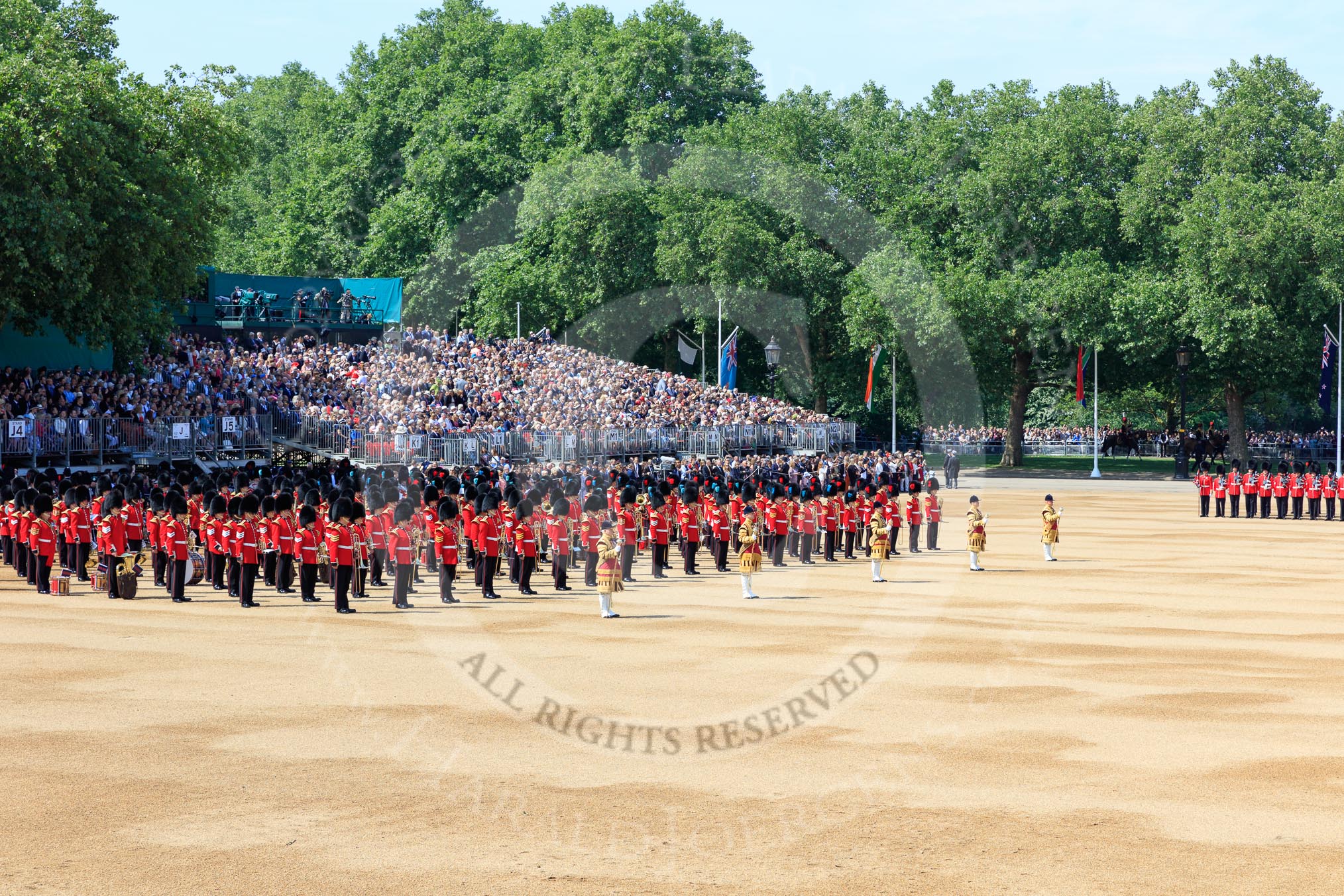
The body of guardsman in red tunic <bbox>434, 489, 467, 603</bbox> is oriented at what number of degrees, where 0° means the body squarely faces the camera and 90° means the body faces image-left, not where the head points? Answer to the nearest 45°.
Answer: approximately 315°

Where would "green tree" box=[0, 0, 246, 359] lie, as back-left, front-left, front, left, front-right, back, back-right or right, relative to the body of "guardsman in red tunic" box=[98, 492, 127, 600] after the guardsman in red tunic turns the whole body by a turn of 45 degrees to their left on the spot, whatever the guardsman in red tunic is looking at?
left

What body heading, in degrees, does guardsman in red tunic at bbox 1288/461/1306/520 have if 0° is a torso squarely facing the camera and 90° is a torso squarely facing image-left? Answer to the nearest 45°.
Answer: approximately 0°

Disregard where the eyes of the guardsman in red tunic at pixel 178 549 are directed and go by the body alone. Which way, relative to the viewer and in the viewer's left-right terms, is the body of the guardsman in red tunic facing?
facing the viewer and to the right of the viewer

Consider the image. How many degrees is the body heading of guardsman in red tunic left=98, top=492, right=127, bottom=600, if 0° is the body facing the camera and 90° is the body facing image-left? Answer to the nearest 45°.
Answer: approximately 315°

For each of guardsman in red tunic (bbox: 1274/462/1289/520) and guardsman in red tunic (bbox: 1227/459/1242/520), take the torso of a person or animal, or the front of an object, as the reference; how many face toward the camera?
2

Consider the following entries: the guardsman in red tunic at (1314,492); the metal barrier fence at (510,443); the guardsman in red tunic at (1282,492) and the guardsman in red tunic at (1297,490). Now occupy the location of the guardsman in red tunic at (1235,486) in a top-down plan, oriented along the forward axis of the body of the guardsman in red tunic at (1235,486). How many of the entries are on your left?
3

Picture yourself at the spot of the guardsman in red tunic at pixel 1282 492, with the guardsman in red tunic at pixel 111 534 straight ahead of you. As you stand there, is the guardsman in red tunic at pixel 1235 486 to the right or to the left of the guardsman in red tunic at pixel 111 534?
right

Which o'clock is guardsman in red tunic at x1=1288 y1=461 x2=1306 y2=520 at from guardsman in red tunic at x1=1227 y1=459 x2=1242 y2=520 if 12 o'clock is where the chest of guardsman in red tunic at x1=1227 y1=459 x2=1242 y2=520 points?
guardsman in red tunic at x1=1288 y1=461 x2=1306 y2=520 is roughly at 9 o'clock from guardsman in red tunic at x1=1227 y1=459 x2=1242 y2=520.

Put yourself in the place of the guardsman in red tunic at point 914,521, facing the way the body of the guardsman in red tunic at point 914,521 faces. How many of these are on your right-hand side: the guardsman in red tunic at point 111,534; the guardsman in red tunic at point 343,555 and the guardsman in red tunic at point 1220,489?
2

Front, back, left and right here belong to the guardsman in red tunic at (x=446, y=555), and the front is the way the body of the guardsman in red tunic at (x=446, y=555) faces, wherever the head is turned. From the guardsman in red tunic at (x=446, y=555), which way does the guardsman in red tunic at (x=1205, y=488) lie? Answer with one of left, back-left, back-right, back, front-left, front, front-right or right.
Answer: left

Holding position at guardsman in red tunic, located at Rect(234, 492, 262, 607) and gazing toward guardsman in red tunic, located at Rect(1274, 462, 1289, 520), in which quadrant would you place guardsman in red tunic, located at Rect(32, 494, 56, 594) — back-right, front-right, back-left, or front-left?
back-left
